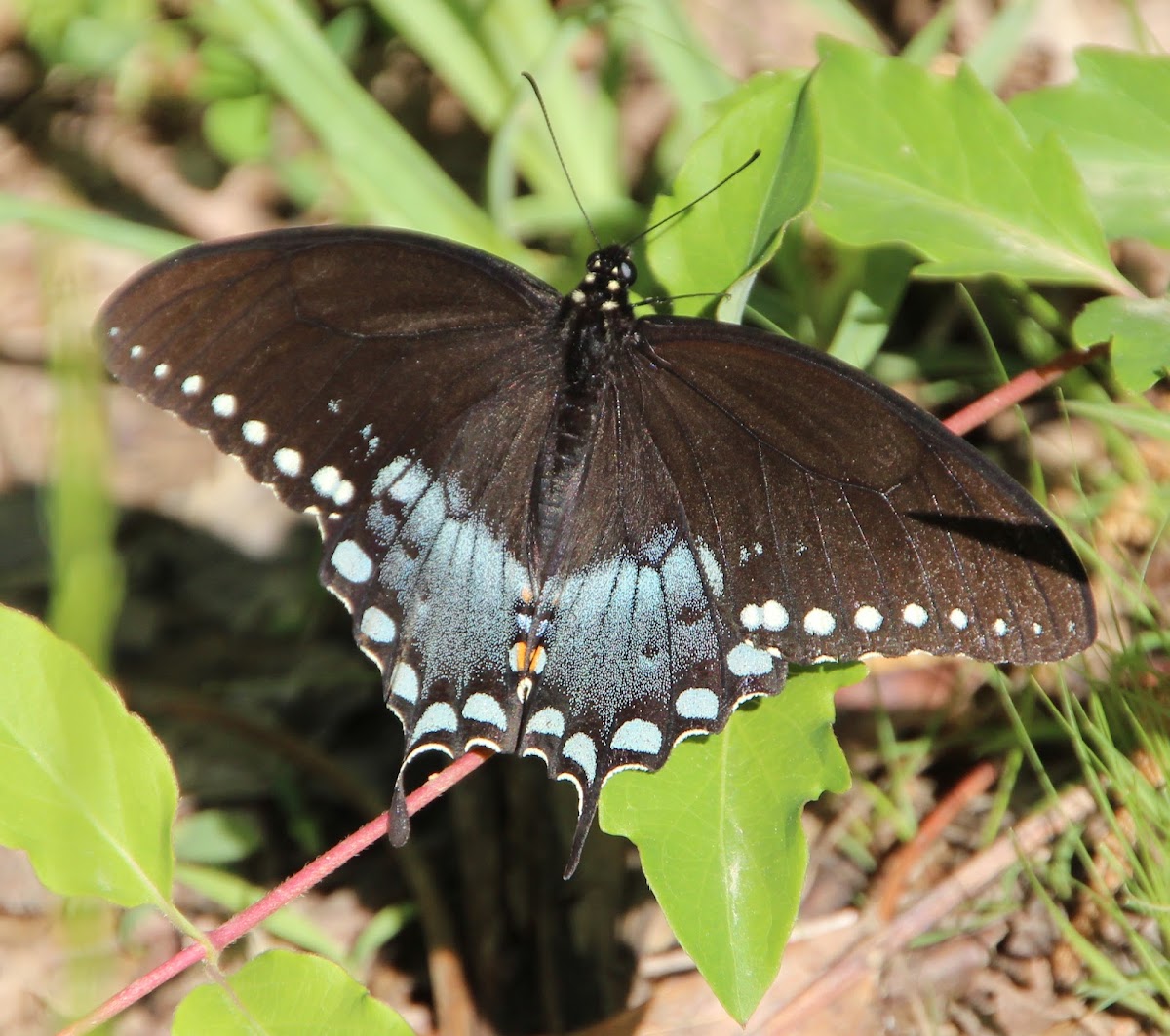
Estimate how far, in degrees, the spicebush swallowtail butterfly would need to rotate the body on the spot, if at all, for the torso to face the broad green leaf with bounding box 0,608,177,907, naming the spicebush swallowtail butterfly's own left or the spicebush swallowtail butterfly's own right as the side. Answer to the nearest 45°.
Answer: approximately 135° to the spicebush swallowtail butterfly's own left

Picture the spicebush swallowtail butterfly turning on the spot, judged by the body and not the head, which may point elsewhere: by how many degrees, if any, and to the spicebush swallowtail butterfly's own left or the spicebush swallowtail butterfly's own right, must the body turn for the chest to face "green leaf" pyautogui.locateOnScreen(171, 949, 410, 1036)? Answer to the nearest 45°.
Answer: approximately 135° to the spicebush swallowtail butterfly's own left

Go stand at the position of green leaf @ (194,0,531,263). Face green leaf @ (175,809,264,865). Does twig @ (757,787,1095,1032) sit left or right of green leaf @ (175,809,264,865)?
left

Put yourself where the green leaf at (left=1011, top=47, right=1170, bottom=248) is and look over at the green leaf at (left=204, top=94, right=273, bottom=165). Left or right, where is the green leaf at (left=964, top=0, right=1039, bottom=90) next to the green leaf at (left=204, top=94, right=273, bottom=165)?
right

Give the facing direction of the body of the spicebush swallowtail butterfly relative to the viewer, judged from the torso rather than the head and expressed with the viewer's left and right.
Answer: facing away from the viewer

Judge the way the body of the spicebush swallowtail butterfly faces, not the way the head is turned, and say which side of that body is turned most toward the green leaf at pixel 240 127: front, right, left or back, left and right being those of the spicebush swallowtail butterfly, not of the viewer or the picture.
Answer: front

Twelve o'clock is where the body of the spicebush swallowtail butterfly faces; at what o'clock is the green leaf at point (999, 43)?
The green leaf is roughly at 2 o'clock from the spicebush swallowtail butterfly.

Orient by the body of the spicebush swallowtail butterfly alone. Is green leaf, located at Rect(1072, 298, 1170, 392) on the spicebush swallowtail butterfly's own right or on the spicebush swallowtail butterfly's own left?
on the spicebush swallowtail butterfly's own right

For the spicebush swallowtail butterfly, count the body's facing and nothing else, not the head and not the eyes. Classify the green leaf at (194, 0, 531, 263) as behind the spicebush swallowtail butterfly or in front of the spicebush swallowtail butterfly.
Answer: in front
